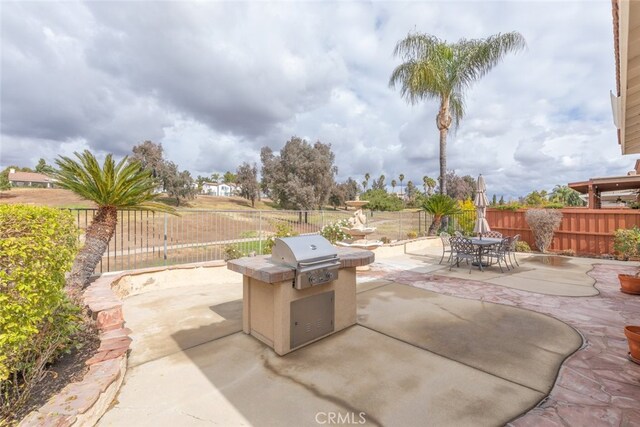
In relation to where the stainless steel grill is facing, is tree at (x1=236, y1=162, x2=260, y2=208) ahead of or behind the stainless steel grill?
behind

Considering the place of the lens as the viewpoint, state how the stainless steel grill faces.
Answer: facing the viewer and to the right of the viewer

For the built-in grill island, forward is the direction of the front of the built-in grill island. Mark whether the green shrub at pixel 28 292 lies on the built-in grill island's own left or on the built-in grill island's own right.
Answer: on the built-in grill island's own right

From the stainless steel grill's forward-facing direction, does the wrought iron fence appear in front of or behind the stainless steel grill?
behind

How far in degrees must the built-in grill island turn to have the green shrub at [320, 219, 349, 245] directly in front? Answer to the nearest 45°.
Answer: approximately 135° to its left

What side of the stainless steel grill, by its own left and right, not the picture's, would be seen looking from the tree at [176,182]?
back

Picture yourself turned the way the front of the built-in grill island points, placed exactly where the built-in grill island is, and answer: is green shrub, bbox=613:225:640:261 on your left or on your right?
on your left

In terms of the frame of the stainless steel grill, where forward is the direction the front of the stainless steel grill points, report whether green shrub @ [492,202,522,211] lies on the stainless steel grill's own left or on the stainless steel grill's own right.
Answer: on the stainless steel grill's own left

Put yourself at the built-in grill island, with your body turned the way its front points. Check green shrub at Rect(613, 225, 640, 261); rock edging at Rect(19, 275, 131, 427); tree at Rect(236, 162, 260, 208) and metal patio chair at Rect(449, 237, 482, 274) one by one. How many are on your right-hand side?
1

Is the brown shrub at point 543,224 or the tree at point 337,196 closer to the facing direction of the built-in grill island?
the brown shrub

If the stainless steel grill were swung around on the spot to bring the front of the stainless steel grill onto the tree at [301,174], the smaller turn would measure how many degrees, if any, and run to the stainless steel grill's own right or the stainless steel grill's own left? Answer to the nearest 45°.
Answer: approximately 135° to the stainless steel grill's own left

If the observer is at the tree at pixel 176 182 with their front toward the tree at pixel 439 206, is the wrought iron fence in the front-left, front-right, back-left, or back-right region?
front-right

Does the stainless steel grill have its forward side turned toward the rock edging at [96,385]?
no

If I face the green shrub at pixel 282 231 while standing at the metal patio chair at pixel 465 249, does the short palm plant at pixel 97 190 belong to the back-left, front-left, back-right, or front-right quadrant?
front-left

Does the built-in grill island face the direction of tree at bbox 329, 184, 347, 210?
no

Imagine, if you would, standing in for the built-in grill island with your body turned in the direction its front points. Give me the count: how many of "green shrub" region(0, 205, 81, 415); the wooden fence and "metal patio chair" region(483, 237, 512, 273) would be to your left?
2

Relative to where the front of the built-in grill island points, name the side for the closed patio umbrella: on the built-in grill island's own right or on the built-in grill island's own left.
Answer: on the built-in grill island's own left

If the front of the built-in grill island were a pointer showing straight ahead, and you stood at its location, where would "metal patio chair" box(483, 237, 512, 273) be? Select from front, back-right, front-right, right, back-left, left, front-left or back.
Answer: left

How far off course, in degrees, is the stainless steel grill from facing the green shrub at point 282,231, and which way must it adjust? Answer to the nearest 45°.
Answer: approximately 135° to its left

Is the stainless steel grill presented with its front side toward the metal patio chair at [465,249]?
no
